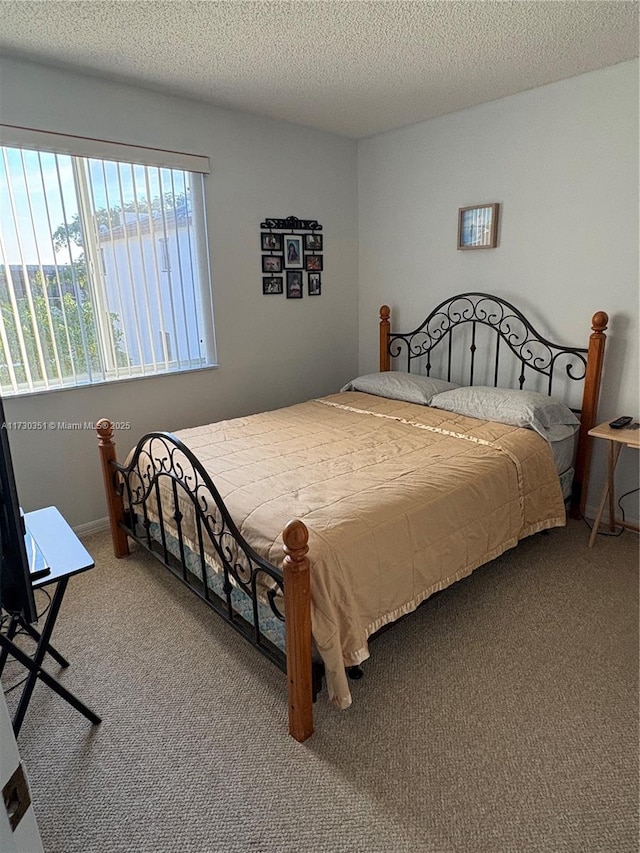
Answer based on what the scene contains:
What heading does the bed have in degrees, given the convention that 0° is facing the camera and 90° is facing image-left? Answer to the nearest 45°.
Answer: approximately 45°

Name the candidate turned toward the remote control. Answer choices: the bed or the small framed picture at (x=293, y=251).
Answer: the small framed picture

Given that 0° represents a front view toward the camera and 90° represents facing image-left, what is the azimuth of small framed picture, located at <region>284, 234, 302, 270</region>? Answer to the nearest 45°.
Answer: approximately 315°

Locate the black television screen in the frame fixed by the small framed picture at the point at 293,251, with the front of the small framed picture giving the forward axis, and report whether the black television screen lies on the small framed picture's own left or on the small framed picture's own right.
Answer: on the small framed picture's own right

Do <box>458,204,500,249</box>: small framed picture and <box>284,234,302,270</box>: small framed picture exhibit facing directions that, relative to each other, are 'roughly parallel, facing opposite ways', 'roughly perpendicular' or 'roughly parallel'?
roughly perpendicular

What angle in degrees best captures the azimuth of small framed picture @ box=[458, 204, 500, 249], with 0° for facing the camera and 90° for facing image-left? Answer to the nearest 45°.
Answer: approximately 45°

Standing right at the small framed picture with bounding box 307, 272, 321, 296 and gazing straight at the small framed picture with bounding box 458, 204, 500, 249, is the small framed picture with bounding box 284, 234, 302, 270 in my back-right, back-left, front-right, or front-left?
back-right

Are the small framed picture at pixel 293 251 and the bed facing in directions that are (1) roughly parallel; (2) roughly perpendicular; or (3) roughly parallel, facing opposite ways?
roughly perpendicular
